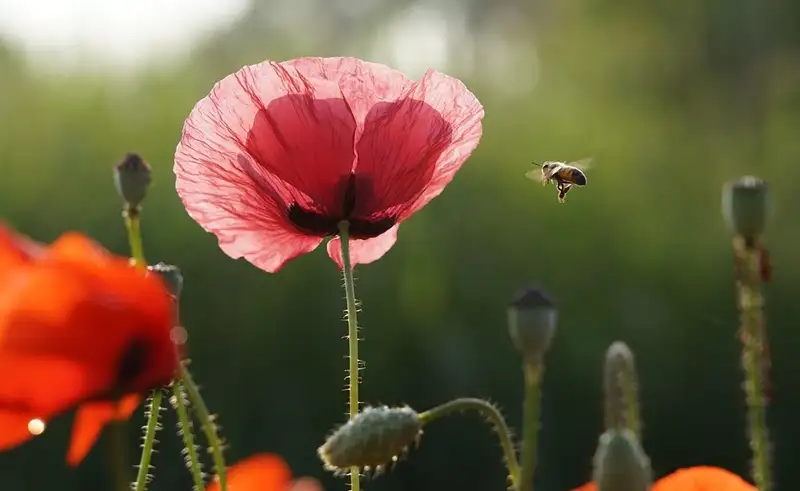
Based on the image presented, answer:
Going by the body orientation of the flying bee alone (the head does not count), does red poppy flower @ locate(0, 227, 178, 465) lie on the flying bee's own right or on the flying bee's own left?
on the flying bee's own left

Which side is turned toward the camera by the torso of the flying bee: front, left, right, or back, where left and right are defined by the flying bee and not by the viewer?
left
